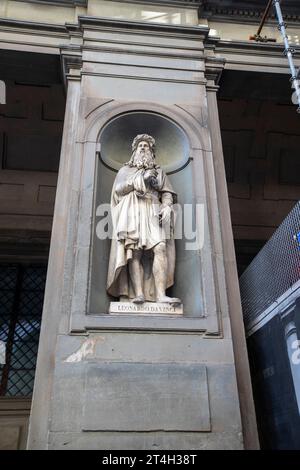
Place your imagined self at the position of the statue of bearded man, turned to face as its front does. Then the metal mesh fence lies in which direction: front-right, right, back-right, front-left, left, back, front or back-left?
left

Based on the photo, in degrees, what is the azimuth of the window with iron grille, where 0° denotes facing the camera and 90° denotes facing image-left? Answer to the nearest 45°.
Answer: approximately 0°

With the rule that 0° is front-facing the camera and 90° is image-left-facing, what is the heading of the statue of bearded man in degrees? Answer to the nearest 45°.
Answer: approximately 0°

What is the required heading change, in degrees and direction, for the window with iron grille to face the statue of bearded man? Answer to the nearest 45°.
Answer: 0° — it already faces it

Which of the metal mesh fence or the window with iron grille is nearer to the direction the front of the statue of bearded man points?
the metal mesh fence

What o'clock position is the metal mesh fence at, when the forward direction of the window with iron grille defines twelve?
The metal mesh fence is roughly at 11 o'clock from the window with iron grille.

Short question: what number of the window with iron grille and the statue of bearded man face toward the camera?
2
